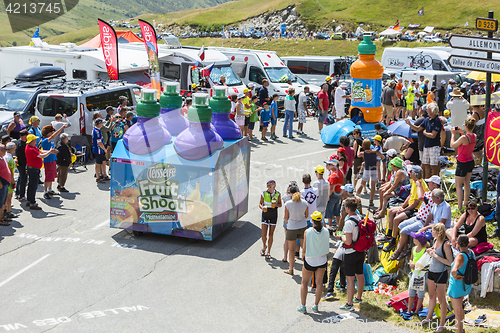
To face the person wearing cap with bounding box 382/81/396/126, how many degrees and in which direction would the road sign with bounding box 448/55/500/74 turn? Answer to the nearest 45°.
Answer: approximately 180°

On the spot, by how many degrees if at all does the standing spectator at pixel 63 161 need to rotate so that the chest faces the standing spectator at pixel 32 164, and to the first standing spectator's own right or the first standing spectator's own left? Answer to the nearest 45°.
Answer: approximately 135° to the first standing spectator's own right

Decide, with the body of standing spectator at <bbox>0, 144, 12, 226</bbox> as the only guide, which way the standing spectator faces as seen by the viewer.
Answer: to the viewer's right

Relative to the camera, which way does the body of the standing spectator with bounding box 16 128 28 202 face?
to the viewer's right

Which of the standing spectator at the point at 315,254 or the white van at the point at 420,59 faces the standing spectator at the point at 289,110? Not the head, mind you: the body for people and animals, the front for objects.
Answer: the standing spectator at the point at 315,254

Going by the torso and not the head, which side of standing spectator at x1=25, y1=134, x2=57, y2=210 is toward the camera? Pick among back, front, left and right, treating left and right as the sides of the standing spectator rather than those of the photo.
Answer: right

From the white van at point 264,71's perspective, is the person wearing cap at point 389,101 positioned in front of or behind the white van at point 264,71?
in front

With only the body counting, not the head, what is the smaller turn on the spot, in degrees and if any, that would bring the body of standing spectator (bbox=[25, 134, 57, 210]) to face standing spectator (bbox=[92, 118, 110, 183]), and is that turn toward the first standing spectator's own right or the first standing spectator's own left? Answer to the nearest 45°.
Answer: approximately 45° to the first standing spectator's own left

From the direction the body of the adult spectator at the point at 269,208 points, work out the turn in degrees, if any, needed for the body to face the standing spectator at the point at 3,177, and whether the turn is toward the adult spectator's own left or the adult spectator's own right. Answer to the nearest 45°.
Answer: approximately 90° to the adult spectator's own right

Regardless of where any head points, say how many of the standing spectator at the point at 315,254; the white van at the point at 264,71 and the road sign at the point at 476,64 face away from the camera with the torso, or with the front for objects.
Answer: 1

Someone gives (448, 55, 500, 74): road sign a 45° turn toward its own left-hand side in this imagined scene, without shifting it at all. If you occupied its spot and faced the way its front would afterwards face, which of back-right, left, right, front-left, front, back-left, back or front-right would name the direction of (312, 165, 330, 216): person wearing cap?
back-right

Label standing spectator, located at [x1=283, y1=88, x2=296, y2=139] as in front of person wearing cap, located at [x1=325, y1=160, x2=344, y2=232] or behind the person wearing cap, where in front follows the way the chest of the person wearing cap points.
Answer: in front

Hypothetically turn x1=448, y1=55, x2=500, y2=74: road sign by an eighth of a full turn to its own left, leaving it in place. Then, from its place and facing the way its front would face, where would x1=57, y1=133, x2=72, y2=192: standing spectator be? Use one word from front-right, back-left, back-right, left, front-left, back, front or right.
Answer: back-right

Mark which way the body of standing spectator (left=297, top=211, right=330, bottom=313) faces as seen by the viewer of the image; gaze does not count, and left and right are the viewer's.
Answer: facing away from the viewer

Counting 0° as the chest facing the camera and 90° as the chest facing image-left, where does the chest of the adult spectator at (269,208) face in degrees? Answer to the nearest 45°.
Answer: approximately 0°

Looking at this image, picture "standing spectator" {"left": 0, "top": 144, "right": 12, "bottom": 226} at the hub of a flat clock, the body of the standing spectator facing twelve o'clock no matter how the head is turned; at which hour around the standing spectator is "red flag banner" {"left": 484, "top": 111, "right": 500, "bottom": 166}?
The red flag banner is roughly at 1 o'clock from the standing spectator.
